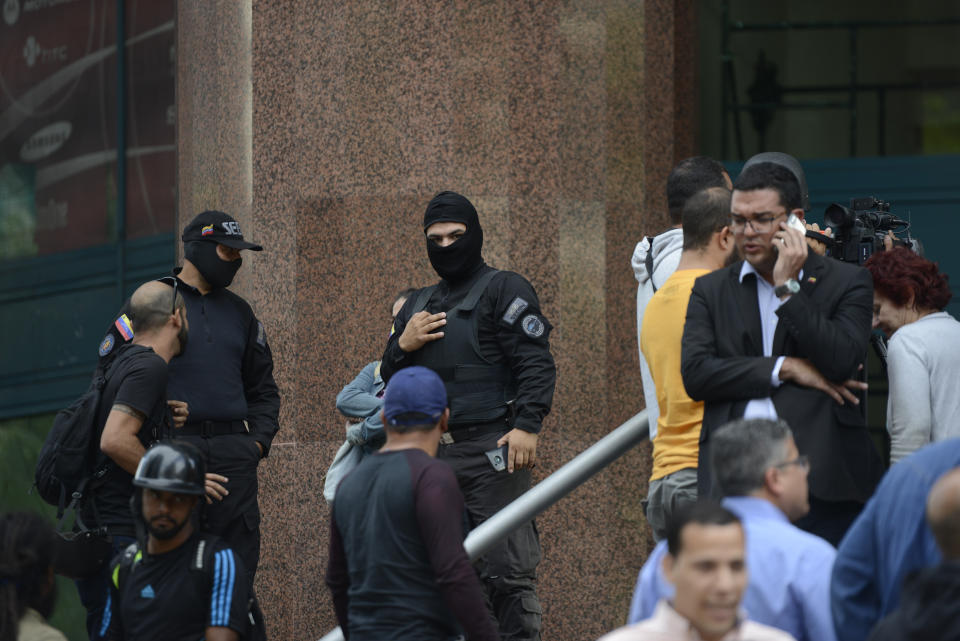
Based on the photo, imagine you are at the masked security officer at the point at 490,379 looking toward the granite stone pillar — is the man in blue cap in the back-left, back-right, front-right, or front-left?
back-left

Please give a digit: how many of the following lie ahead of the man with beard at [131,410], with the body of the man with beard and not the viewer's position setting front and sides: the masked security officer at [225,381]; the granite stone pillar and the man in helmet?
2

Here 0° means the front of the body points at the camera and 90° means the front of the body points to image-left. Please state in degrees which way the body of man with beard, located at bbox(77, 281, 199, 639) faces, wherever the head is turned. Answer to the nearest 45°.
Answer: approximately 225°

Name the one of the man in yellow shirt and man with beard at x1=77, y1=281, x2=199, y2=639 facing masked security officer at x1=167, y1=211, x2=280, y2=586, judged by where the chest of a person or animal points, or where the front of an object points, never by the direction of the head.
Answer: the man with beard

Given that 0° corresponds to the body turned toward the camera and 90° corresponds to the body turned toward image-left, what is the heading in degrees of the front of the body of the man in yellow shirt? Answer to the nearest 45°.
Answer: approximately 225°

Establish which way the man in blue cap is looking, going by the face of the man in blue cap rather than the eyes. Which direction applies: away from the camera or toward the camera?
away from the camera
